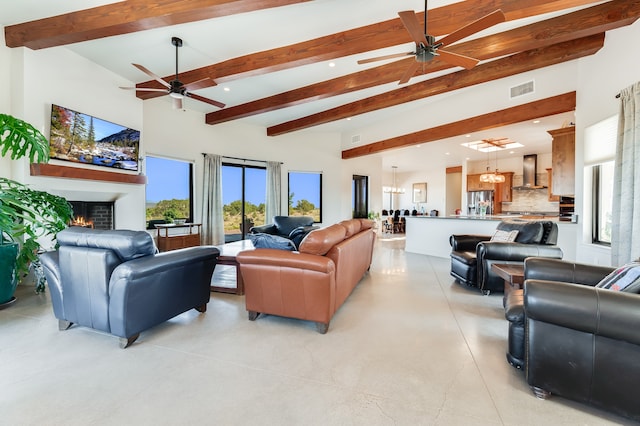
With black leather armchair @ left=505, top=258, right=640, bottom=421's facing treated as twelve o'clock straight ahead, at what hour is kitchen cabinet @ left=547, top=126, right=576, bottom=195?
The kitchen cabinet is roughly at 3 o'clock from the black leather armchair.

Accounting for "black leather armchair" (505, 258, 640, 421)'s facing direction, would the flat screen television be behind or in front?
in front

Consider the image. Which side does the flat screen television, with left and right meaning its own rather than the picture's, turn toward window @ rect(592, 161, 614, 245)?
front

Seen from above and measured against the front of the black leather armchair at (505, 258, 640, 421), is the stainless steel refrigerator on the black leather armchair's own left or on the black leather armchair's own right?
on the black leather armchair's own right

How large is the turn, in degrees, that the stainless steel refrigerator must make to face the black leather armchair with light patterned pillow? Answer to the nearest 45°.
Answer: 0° — it already faces it

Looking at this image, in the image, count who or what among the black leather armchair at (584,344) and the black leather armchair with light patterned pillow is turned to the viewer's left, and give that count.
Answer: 2

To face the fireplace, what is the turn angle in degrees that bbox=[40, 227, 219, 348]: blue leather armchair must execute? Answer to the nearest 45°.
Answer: approximately 45° to its left

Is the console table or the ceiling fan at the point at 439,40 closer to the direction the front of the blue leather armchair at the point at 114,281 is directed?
the console table

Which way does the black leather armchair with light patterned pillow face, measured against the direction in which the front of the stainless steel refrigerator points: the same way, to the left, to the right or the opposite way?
to the right

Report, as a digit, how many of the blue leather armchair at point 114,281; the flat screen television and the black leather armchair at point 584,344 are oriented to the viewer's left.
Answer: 1

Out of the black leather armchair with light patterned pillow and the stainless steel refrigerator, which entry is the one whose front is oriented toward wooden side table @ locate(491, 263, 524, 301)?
the stainless steel refrigerator

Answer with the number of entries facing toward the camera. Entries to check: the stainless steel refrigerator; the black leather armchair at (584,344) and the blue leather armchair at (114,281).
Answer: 1

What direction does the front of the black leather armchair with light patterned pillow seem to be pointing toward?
to the viewer's left

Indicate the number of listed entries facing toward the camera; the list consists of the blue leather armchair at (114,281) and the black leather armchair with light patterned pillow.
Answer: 0

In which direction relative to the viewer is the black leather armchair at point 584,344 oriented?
to the viewer's left

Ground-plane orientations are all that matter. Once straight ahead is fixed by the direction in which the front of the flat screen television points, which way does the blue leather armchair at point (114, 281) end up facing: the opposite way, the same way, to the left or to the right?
to the left

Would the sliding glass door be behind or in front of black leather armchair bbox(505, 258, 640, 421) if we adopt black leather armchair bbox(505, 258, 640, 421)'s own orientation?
in front
